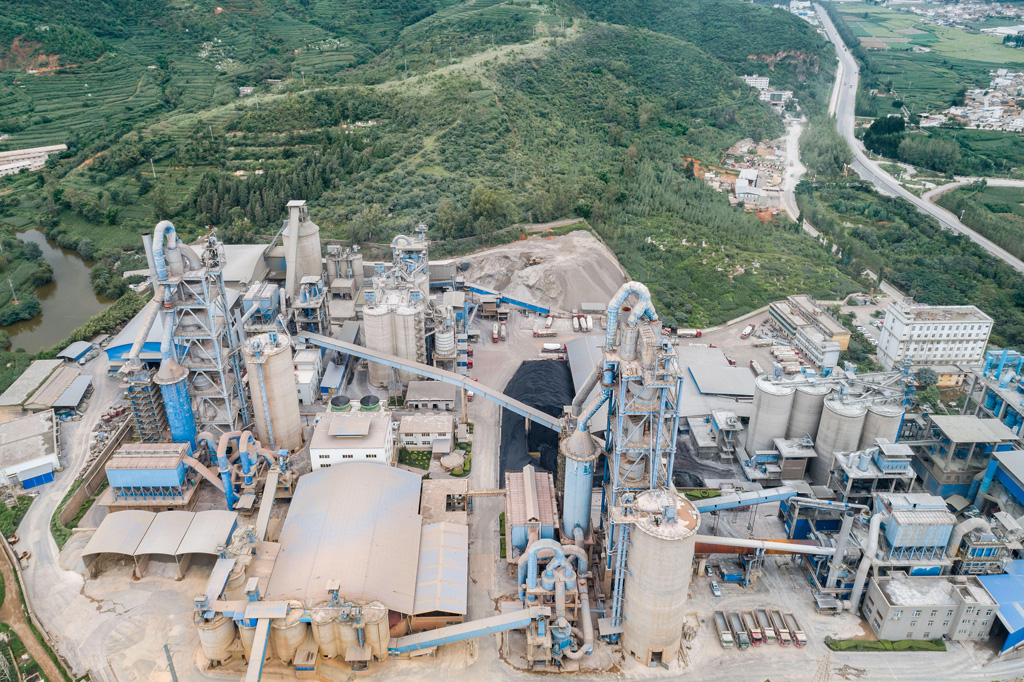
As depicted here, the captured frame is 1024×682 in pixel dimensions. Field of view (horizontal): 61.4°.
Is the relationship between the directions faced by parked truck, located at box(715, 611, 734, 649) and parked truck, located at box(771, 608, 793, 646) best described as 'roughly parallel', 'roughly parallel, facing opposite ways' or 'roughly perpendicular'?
roughly parallel

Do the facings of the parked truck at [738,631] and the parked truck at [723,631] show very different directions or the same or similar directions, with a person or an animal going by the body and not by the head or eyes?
same or similar directions

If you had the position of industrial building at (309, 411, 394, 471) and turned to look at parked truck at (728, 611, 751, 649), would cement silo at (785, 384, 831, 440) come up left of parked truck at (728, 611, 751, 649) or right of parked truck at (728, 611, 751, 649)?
left
